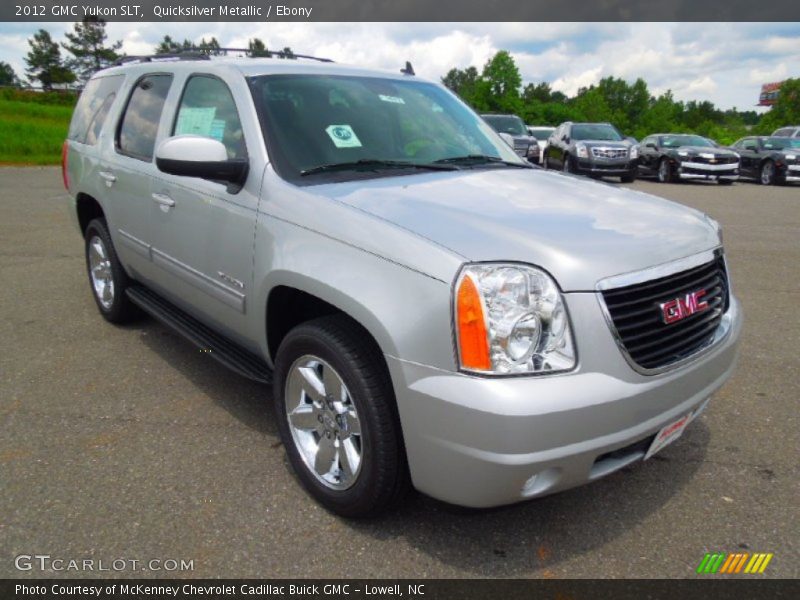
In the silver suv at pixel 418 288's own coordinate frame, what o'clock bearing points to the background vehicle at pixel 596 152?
The background vehicle is roughly at 8 o'clock from the silver suv.

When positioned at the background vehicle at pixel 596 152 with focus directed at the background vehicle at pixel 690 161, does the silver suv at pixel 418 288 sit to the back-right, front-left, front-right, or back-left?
back-right

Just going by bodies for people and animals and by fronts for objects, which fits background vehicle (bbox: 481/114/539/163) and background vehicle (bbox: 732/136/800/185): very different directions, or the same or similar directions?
same or similar directions

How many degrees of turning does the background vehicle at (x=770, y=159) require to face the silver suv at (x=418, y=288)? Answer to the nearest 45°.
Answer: approximately 45° to its right

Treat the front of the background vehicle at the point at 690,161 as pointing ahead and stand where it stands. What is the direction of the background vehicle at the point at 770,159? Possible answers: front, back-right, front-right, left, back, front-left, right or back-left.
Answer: left

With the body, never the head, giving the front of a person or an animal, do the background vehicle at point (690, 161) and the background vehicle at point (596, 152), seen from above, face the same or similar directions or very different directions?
same or similar directions

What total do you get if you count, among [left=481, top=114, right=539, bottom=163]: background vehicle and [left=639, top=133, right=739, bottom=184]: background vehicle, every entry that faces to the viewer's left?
0

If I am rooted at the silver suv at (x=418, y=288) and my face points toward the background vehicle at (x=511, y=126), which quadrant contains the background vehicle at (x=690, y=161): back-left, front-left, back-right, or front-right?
front-right

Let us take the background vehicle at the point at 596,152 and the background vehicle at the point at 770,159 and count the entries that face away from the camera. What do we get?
0

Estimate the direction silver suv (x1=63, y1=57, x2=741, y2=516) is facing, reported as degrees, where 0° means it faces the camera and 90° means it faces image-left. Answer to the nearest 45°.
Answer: approximately 315°

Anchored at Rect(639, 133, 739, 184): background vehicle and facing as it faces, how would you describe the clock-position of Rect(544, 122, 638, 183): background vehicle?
Rect(544, 122, 638, 183): background vehicle is roughly at 3 o'clock from Rect(639, 133, 739, 184): background vehicle.

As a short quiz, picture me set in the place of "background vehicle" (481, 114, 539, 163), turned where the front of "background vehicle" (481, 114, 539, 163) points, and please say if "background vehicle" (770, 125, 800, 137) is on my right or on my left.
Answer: on my left

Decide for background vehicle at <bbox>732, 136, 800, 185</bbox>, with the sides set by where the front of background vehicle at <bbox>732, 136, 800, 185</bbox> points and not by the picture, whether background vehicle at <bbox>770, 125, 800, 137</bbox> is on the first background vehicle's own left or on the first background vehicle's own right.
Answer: on the first background vehicle's own left

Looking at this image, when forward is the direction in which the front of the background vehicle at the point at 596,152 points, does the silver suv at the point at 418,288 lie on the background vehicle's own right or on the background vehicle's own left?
on the background vehicle's own right

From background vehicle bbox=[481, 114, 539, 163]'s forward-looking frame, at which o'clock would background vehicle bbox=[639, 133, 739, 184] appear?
background vehicle bbox=[639, 133, 739, 184] is roughly at 10 o'clock from background vehicle bbox=[481, 114, 539, 163].

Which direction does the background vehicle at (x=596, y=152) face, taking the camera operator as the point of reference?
facing the viewer and to the right of the viewer

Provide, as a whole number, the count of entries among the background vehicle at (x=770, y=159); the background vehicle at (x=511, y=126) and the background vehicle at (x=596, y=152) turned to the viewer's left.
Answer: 0

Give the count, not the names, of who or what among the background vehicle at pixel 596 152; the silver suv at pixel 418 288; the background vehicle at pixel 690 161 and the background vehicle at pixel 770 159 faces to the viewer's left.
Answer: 0

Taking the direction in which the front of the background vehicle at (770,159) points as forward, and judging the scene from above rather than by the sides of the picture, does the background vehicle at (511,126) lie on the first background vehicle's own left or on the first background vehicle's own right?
on the first background vehicle's own right

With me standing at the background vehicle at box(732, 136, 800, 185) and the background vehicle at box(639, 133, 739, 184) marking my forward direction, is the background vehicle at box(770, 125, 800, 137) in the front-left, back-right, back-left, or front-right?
back-right
